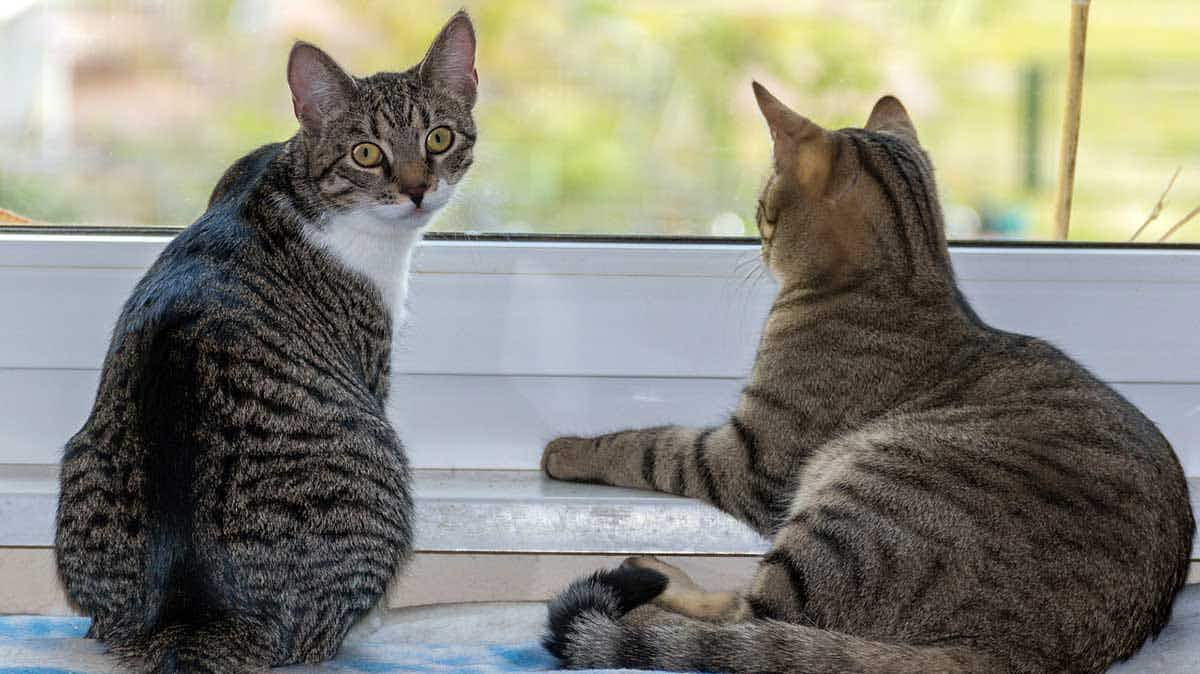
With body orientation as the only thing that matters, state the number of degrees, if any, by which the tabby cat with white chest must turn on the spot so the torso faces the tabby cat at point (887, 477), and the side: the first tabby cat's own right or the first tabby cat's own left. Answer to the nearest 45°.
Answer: approximately 45° to the first tabby cat's own right

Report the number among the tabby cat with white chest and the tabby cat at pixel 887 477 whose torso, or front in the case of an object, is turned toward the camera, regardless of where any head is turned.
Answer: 0

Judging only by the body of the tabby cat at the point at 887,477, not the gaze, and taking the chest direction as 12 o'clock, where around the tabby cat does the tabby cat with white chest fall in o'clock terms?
The tabby cat with white chest is roughly at 10 o'clock from the tabby cat.

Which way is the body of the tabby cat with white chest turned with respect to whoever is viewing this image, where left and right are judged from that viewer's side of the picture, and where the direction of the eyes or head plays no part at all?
facing away from the viewer and to the right of the viewer

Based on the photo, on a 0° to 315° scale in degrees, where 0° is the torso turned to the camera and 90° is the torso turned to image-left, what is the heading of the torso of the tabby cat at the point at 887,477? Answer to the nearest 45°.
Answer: approximately 135°
